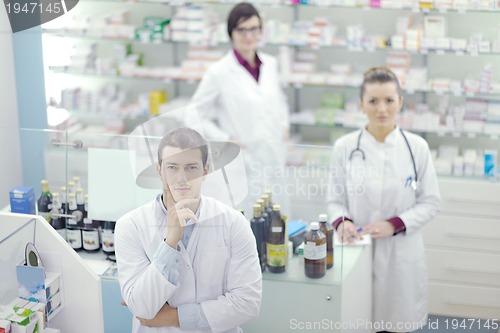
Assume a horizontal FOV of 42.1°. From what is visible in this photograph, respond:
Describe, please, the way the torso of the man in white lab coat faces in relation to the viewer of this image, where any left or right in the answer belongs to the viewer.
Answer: facing the viewer

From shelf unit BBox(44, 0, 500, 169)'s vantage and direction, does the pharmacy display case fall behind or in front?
in front

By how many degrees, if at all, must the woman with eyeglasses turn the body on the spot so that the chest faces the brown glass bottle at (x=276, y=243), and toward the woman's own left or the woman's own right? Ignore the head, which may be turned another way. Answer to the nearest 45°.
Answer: approximately 45° to the woman's own right

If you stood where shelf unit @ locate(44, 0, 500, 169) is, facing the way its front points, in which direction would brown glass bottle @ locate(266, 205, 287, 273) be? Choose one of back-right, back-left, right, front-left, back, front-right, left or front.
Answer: front

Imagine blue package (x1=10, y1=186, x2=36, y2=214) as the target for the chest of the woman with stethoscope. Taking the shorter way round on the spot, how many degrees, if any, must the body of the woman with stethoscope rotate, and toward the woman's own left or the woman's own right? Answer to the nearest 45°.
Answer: approximately 90° to the woman's own right

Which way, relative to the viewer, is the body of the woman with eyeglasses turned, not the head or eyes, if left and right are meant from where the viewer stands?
facing the viewer and to the right of the viewer

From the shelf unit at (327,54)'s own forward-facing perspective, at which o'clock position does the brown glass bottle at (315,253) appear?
The brown glass bottle is roughly at 12 o'clock from the shelf unit.

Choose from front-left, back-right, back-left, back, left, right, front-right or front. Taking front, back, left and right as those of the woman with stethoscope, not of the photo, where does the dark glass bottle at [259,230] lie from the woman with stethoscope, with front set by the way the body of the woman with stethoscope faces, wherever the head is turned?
front-right

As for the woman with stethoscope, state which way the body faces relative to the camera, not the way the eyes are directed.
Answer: toward the camera

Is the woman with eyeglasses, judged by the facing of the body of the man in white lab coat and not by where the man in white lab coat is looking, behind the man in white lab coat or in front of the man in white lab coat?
behind

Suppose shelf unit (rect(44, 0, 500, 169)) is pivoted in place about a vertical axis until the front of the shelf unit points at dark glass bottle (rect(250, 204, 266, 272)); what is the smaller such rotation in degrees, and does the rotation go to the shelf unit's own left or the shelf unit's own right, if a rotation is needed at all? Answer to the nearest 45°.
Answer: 0° — it already faces it

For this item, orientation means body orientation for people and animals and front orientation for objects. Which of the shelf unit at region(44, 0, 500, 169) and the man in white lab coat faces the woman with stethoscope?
the shelf unit
